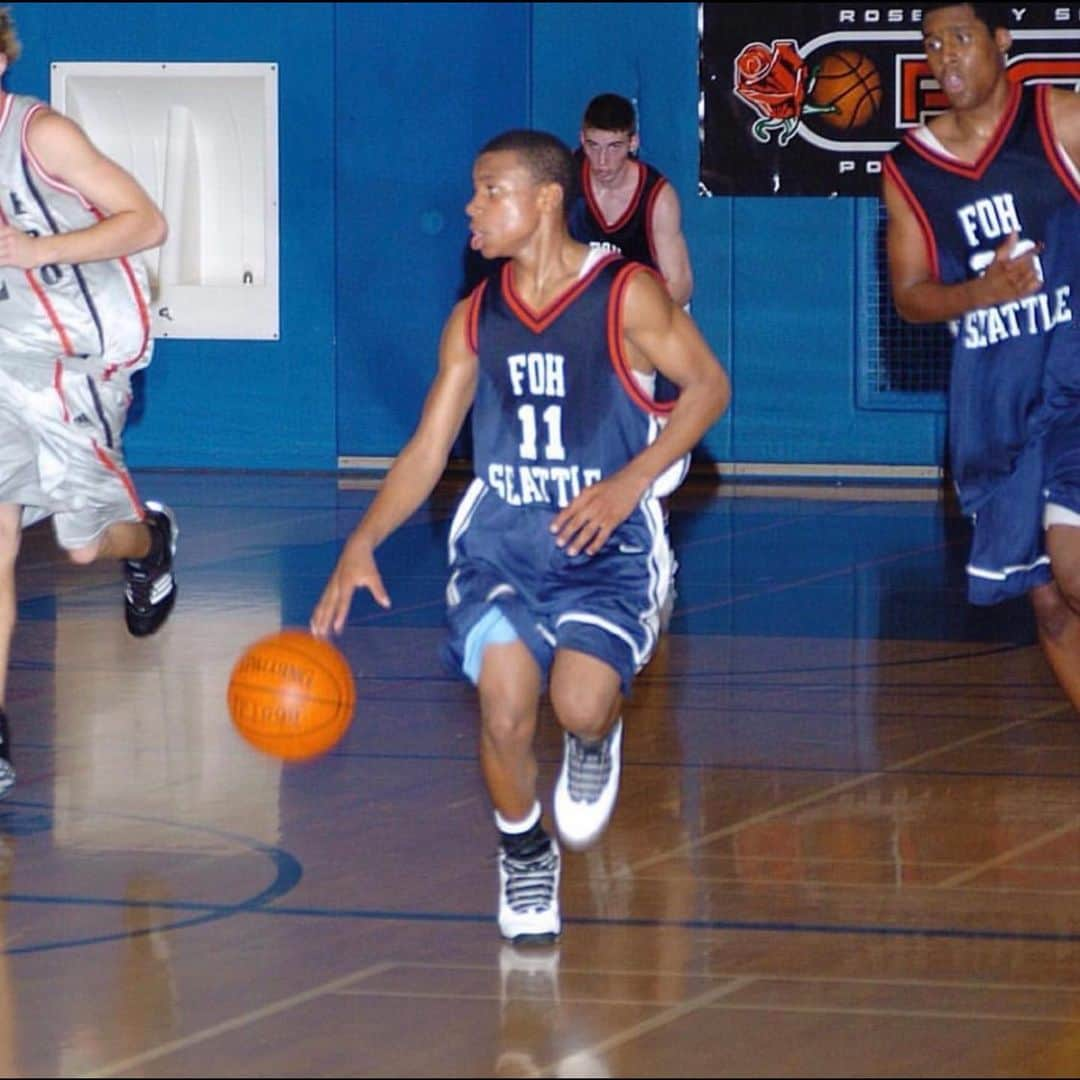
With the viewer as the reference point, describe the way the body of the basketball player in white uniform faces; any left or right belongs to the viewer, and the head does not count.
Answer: facing the viewer and to the left of the viewer

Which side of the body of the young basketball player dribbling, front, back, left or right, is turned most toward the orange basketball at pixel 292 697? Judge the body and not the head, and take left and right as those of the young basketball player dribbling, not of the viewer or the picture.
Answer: right

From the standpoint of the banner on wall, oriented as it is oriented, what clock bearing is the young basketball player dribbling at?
The young basketball player dribbling is roughly at 12 o'clock from the banner on wall.

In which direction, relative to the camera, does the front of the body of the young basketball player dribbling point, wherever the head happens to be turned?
toward the camera

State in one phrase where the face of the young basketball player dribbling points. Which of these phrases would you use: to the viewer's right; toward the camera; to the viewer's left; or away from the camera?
to the viewer's left

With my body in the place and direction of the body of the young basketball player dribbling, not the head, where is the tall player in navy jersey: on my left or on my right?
on my left

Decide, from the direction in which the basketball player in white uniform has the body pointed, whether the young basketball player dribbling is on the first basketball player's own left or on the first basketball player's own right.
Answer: on the first basketball player's own left

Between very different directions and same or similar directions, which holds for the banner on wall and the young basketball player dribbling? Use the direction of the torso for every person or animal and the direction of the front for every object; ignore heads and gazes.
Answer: same or similar directions

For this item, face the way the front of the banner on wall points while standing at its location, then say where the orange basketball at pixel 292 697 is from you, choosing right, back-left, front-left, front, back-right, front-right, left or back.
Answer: front

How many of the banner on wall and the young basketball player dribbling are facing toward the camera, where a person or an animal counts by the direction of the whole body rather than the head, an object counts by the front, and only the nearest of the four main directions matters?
2

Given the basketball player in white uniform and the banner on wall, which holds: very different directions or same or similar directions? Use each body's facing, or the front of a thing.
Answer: same or similar directions

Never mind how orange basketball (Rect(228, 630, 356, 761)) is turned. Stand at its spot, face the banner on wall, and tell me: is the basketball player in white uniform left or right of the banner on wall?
left

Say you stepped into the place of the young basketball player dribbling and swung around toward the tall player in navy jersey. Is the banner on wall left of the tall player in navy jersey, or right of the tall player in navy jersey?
left

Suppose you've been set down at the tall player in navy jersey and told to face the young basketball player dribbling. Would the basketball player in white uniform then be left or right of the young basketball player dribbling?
right

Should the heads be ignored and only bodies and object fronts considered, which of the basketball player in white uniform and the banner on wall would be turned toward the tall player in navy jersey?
the banner on wall

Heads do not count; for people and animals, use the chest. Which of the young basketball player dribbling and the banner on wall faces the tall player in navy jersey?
the banner on wall

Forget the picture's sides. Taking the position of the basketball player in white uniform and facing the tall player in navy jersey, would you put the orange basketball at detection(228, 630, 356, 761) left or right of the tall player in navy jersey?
right

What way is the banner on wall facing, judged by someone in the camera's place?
facing the viewer
